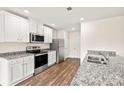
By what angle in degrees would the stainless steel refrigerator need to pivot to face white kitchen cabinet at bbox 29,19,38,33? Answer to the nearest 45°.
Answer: approximately 90° to its right

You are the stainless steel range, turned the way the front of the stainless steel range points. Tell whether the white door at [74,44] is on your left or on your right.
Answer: on your left

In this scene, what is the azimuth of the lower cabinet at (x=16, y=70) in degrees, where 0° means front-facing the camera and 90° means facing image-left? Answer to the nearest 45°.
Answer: approximately 315°

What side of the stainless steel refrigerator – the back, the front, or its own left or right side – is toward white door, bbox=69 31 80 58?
left

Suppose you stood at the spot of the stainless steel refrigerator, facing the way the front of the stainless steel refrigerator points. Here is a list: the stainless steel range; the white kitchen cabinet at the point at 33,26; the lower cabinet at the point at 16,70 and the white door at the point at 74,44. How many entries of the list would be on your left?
1

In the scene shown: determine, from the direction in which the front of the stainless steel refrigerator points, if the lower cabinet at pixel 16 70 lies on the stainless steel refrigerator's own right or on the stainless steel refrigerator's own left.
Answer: on the stainless steel refrigerator's own right

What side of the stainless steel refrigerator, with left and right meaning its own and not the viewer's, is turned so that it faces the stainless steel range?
right

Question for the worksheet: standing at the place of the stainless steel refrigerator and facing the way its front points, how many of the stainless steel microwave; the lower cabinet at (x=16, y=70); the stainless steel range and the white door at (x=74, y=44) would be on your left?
1

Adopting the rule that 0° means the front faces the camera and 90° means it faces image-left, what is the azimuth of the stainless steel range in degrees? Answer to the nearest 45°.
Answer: approximately 315°

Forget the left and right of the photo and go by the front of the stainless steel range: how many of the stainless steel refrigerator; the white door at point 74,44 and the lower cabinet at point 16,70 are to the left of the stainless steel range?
2

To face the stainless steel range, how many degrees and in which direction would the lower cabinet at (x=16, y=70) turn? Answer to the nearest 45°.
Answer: approximately 90° to its left
